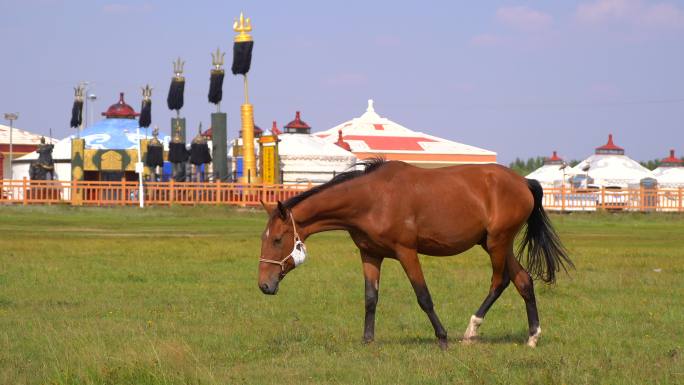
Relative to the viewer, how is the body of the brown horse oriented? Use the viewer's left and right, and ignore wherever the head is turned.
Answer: facing to the left of the viewer
